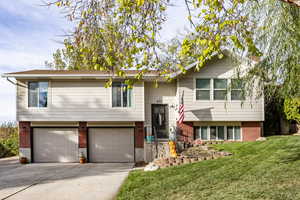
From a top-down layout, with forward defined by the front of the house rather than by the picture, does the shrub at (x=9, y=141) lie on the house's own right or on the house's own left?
on the house's own right

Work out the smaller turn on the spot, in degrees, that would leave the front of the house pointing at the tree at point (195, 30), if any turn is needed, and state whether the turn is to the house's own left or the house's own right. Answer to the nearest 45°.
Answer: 0° — it already faces it

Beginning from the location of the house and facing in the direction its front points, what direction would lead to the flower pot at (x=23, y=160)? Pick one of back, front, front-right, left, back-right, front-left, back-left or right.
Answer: right

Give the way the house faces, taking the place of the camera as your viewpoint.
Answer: facing the viewer

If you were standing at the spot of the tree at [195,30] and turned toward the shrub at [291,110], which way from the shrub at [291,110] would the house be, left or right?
left

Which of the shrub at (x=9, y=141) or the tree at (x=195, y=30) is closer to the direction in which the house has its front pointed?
the tree

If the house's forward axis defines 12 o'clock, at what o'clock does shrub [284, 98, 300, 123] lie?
The shrub is roughly at 9 o'clock from the house.

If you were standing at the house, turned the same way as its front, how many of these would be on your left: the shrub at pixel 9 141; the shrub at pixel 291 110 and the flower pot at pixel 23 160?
1
